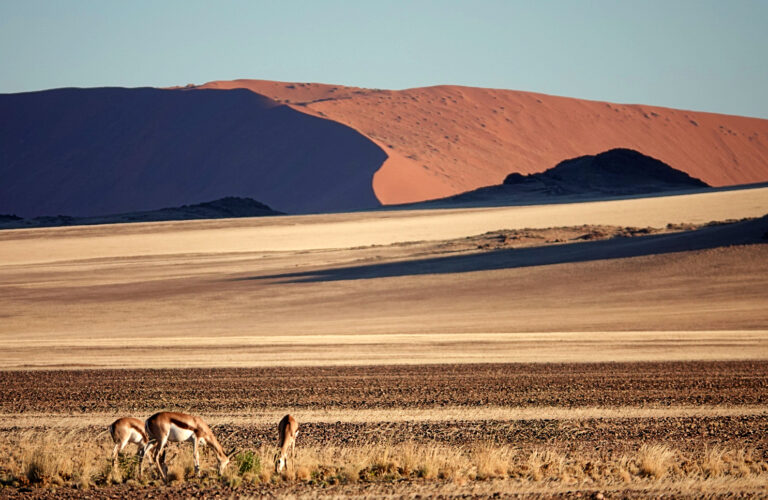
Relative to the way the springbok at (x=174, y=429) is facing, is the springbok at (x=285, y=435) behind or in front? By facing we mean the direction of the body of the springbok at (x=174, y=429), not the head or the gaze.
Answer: in front

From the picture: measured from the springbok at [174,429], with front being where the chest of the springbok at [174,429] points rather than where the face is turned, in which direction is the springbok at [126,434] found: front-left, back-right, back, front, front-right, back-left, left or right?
back-left

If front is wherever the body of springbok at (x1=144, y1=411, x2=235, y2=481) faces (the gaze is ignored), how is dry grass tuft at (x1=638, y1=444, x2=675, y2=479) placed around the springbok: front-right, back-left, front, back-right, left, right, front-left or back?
front

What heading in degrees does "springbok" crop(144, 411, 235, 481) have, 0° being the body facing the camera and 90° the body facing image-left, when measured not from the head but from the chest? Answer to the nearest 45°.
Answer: approximately 270°

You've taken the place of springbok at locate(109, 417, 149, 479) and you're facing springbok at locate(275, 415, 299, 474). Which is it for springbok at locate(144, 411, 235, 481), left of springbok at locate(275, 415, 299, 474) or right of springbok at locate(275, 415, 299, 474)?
right

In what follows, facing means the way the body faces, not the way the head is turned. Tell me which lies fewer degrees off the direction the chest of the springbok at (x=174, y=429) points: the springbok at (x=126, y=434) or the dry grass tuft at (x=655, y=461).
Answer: the dry grass tuft
